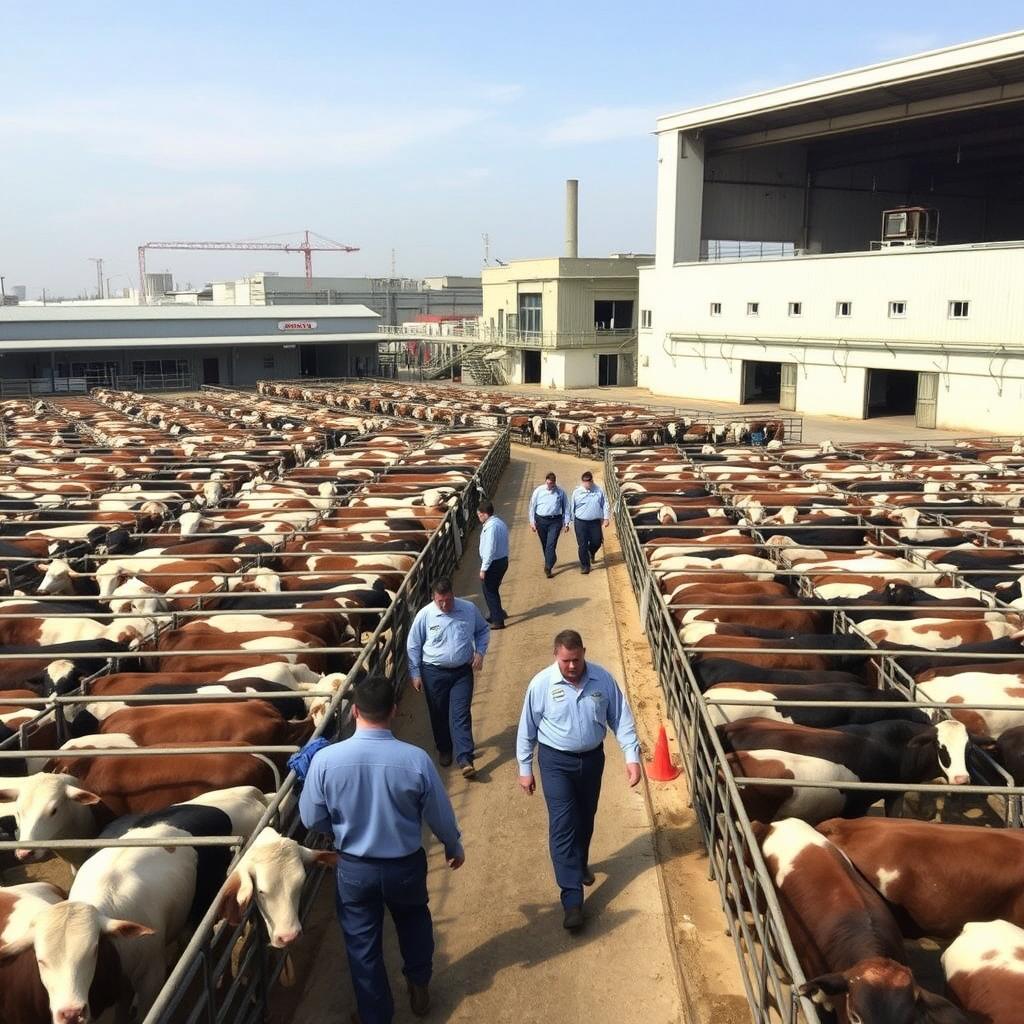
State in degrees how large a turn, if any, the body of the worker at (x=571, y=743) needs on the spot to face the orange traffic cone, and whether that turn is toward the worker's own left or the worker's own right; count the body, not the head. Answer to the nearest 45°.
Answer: approximately 180°

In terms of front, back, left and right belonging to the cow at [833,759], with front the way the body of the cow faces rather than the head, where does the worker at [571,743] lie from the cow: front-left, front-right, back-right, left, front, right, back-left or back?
back-right

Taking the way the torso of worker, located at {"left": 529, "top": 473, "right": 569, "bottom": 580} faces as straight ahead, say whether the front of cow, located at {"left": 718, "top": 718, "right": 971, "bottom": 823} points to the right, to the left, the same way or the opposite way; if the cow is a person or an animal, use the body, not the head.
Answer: to the left

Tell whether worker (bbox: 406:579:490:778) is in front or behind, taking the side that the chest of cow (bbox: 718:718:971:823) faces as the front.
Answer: behind

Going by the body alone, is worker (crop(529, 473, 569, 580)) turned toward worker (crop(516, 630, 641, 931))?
yes

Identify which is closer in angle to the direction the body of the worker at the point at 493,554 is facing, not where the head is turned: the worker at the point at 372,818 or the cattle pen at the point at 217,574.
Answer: the cattle pen

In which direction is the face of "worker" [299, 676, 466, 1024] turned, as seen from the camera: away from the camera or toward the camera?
away from the camera

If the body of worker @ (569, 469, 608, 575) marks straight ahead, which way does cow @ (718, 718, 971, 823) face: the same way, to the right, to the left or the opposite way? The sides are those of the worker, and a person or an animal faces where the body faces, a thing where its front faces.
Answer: to the left

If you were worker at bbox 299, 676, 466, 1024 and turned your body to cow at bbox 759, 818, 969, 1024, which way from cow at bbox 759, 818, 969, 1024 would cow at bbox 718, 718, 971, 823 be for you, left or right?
left

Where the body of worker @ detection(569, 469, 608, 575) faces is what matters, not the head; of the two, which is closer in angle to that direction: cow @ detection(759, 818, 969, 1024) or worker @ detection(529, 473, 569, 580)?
the cow

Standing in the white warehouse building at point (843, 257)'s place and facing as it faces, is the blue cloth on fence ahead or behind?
ahead

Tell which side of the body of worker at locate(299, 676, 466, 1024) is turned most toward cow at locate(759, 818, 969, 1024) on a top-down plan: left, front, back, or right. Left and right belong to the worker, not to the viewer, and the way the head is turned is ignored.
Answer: right

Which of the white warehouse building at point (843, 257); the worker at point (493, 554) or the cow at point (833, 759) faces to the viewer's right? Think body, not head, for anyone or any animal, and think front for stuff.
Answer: the cow
